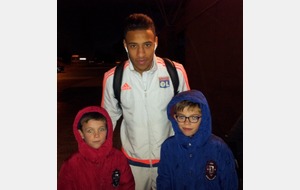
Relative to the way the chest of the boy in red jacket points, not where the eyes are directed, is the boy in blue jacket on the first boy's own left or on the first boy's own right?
on the first boy's own left

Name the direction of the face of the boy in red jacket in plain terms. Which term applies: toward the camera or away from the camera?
toward the camera

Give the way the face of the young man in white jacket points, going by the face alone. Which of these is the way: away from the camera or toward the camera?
toward the camera

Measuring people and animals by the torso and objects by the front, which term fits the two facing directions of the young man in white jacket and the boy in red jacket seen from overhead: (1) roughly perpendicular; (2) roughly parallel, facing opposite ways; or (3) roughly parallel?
roughly parallel

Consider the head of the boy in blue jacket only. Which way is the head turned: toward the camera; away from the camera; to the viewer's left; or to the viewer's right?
toward the camera

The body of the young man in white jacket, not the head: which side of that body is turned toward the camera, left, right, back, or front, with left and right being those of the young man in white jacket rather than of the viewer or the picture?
front

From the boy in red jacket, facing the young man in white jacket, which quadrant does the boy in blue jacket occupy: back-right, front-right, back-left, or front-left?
front-right

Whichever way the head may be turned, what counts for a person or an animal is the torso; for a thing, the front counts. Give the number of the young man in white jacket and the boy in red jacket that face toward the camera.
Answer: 2

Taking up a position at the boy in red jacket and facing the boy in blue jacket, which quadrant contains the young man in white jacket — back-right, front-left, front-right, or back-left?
front-left

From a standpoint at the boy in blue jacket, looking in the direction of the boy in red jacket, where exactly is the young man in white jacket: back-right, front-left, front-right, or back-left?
front-right

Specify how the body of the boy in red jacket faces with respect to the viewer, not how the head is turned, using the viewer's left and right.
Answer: facing the viewer
